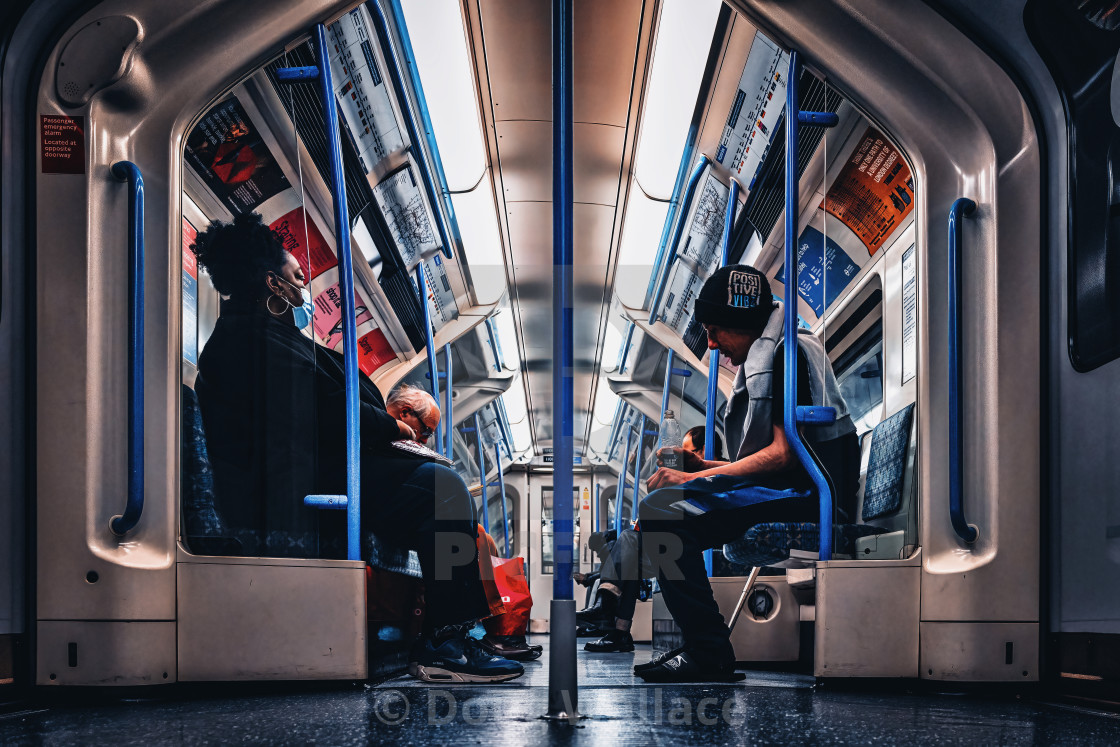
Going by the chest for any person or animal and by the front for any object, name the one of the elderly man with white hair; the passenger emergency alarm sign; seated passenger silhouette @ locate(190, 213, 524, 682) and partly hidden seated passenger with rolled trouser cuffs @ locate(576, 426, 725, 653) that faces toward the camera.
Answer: the passenger emergency alarm sign

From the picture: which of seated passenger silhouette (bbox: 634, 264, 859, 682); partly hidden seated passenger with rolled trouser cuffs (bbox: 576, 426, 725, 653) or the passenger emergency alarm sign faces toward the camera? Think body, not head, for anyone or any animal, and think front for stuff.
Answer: the passenger emergency alarm sign

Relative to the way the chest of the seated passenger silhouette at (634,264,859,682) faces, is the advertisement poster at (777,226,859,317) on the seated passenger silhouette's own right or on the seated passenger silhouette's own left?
on the seated passenger silhouette's own right

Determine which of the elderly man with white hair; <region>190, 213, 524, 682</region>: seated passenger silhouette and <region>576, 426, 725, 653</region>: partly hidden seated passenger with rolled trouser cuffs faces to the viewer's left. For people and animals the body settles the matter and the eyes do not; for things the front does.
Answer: <region>576, 426, 725, 653</region>: partly hidden seated passenger with rolled trouser cuffs

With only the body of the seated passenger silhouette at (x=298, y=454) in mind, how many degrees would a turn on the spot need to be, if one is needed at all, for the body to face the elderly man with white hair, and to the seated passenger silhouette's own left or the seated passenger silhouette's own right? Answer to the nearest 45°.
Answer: approximately 90° to the seated passenger silhouette's own left

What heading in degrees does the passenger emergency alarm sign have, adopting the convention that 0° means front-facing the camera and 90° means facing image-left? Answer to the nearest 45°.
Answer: approximately 0°

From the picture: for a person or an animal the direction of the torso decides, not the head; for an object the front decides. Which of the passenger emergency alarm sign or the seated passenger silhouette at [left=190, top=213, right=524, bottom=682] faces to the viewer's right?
the seated passenger silhouette

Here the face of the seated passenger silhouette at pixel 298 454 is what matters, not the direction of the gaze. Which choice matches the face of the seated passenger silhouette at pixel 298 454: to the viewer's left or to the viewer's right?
to the viewer's right

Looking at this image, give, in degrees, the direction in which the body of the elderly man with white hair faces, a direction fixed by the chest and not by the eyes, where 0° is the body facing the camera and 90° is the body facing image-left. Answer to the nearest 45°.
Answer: approximately 270°

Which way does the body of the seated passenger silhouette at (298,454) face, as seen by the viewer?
to the viewer's right

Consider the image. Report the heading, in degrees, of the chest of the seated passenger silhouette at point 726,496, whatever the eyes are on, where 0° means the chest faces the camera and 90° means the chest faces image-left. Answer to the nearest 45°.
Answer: approximately 90°

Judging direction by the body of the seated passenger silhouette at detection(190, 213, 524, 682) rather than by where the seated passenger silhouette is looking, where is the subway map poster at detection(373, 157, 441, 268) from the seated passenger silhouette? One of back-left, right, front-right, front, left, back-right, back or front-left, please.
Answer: left

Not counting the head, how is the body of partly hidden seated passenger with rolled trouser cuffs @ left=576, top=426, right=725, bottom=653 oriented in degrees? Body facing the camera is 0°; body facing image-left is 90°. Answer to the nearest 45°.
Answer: approximately 90°
